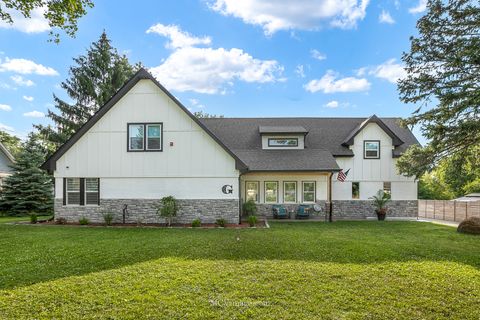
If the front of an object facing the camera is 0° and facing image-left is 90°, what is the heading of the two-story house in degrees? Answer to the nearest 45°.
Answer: approximately 0°

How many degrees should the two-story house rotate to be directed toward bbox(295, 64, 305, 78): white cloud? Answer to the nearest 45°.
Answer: approximately 135° to its left

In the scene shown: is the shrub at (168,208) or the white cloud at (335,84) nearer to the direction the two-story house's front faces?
the shrub

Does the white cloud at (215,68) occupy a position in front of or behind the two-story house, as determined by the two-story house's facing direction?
behind

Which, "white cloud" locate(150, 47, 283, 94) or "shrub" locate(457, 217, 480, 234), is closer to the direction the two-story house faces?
the shrub

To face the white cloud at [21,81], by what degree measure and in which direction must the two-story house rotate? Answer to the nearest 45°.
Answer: approximately 135° to its right
